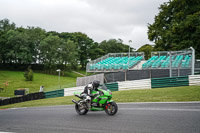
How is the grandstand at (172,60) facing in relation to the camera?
toward the camera

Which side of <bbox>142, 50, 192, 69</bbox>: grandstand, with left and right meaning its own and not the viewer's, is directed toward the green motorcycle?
front

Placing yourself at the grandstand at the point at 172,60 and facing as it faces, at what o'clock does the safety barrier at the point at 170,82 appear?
The safety barrier is roughly at 12 o'clock from the grandstand.

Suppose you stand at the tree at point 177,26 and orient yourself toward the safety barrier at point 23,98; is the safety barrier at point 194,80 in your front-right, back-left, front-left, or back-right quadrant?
front-left

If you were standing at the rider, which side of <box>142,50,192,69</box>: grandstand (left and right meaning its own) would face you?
front

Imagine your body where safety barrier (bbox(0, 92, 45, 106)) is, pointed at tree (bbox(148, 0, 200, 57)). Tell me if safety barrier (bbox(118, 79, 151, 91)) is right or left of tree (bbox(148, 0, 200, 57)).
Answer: right

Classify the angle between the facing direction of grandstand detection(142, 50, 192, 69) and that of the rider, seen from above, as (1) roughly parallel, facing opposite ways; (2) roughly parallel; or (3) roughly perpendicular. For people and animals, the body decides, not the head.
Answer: roughly perpendicular
